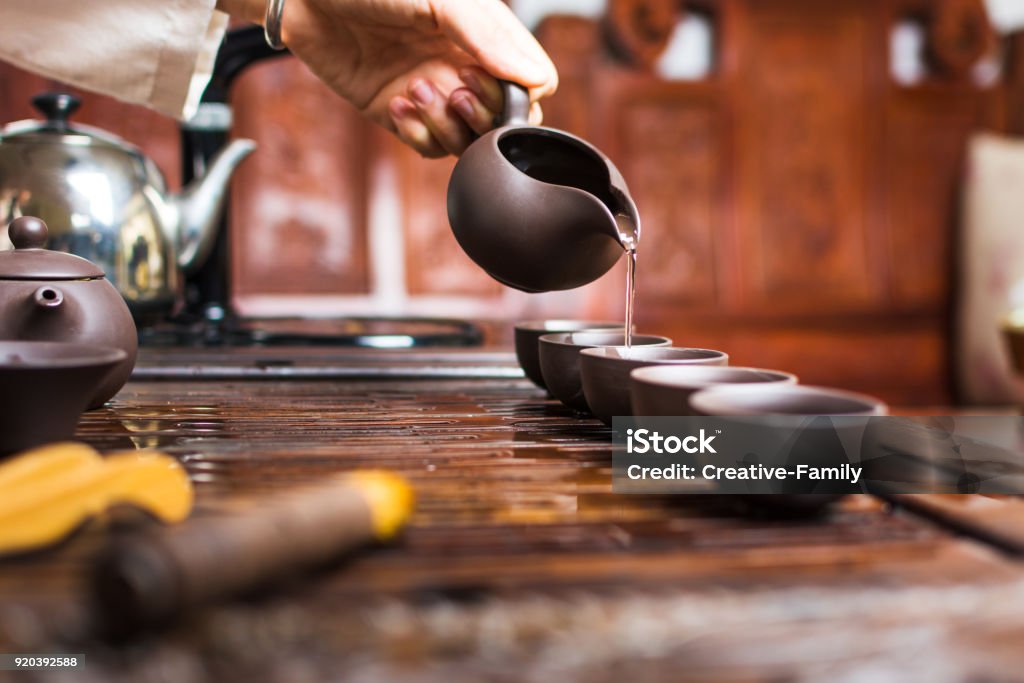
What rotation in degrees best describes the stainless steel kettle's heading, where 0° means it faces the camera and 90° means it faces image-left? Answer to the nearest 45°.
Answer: approximately 270°

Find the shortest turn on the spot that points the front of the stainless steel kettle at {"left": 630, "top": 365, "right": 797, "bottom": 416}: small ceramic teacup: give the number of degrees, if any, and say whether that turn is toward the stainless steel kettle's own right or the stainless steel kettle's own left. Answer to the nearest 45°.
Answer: approximately 45° to the stainless steel kettle's own right

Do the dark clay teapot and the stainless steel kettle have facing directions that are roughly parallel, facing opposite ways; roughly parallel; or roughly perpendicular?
roughly perpendicular

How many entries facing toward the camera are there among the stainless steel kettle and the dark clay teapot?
1

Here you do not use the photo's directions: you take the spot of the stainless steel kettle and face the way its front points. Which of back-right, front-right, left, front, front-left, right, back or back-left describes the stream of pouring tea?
front-right

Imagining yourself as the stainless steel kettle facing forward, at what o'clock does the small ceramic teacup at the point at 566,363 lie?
The small ceramic teacup is roughly at 2 o'clock from the stainless steel kettle.
